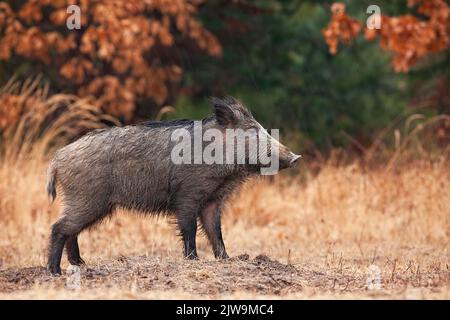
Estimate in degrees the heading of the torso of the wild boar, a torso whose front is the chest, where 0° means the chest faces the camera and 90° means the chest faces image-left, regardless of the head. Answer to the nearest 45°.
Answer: approximately 270°
